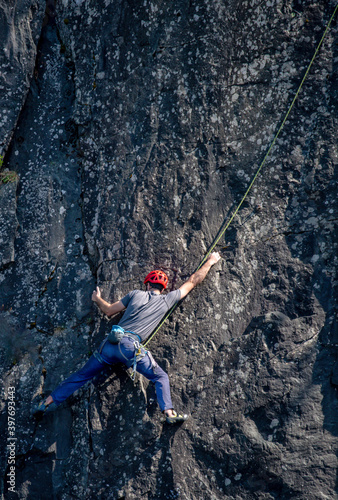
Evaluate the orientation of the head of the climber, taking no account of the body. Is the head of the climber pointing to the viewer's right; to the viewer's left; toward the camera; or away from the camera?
away from the camera

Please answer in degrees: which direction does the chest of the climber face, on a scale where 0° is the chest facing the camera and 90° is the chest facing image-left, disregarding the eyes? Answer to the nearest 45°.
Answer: approximately 180°
